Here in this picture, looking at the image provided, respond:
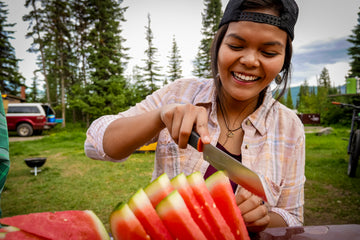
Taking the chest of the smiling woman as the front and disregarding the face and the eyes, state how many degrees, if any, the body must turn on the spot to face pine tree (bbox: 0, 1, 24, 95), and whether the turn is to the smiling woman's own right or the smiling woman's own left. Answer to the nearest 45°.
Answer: approximately 135° to the smiling woman's own right

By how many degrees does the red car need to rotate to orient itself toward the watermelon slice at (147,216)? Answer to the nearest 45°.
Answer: approximately 135° to its left

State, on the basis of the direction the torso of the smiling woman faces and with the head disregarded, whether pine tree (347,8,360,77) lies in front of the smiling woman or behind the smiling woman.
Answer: behind

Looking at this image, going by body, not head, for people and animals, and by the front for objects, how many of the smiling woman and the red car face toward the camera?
1

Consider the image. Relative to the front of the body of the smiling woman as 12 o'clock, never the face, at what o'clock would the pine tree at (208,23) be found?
The pine tree is roughly at 6 o'clock from the smiling woman.

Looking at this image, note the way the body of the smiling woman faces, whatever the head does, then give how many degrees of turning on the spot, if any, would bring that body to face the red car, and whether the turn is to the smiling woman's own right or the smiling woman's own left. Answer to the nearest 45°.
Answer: approximately 135° to the smiling woman's own right

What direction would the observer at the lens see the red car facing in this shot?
facing away from the viewer and to the left of the viewer

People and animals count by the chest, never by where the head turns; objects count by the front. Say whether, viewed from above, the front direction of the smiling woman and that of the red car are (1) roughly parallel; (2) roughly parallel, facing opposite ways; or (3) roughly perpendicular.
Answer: roughly perpendicular

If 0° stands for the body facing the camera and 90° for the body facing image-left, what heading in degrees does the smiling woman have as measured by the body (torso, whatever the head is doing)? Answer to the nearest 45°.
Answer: approximately 0°
